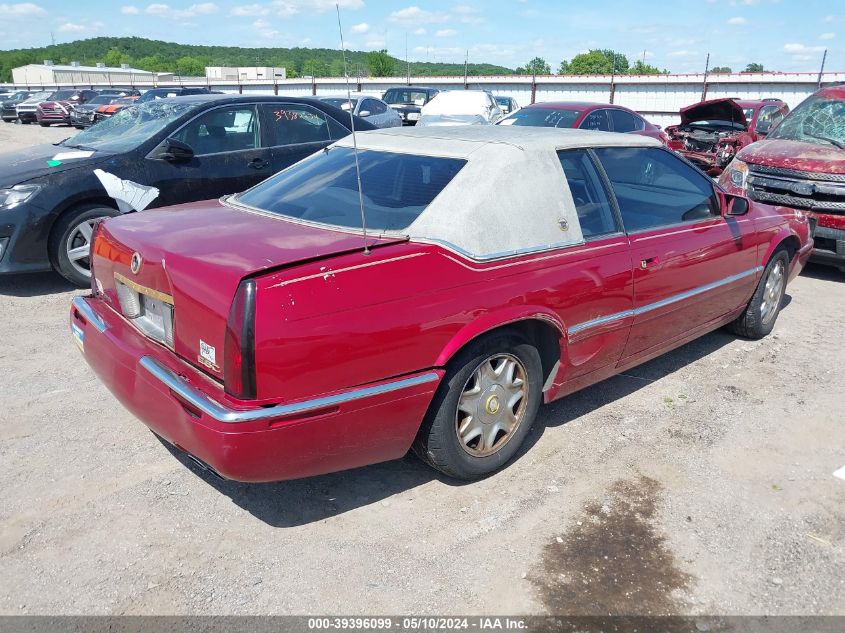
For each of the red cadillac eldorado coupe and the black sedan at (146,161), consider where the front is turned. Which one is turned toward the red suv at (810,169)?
the red cadillac eldorado coupe

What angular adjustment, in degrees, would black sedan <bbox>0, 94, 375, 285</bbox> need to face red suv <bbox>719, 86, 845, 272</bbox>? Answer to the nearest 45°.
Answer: approximately 135° to its left

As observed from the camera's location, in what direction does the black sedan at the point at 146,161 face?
facing the viewer and to the left of the viewer

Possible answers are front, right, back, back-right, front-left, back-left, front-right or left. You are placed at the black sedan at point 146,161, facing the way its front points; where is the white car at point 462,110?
back

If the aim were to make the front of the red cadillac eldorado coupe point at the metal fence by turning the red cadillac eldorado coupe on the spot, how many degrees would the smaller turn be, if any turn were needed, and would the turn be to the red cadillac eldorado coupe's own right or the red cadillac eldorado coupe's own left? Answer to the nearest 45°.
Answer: approximately 45° to the red cadillac eldorado coupe's own left

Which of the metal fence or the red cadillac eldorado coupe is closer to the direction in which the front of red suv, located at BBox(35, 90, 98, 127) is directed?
the red cadillac eldorado coupe

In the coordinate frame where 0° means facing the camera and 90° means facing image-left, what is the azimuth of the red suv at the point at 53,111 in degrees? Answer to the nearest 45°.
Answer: approximately 45°

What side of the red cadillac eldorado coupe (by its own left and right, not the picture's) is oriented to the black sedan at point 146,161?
left

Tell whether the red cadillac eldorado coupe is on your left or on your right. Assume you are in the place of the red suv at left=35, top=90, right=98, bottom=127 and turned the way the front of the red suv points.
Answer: on your left

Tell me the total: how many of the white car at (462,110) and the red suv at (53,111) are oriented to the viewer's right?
0

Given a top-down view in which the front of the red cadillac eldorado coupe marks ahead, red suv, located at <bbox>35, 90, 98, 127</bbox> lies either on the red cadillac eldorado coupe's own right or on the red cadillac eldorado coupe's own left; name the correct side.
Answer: on the red cadillac eldorado coupe's own left

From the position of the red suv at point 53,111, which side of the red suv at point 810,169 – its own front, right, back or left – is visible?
right

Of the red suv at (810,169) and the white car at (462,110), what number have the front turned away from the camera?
0

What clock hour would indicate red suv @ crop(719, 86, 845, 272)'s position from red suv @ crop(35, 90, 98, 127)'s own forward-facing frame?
red suv @ crop(719, 86, 845, 272) is roughly at 10 o'clock from red suv @ crop(35, 90, 98, 127).
